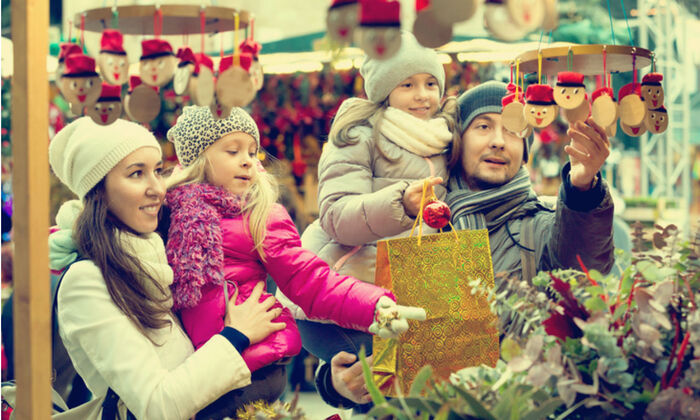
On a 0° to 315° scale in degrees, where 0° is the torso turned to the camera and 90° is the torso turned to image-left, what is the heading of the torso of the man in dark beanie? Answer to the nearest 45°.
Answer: approximately 0°

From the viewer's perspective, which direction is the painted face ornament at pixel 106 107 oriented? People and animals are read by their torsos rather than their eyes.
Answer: toward the camera

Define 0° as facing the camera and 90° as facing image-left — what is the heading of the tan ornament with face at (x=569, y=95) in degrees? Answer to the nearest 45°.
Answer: approximately 0°

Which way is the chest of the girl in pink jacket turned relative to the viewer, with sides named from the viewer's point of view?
facing the viewer and to the right of the viewer

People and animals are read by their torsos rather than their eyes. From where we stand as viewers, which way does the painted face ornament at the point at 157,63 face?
facing the viewer
